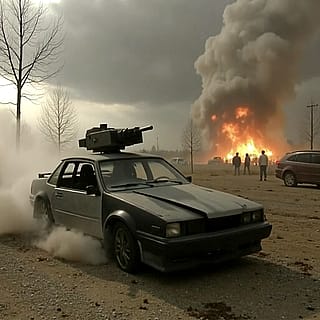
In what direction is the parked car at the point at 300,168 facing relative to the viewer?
to the viewer's right

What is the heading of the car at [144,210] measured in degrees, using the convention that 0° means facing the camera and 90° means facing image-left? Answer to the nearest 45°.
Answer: approximately 315°

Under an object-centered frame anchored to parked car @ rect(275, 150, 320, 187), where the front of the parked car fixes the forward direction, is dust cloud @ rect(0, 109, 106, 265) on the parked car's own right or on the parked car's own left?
on the parked car's own right

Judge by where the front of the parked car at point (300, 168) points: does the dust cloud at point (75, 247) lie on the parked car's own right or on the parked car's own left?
on the parked car's own right
